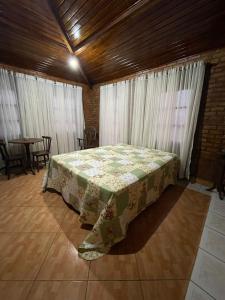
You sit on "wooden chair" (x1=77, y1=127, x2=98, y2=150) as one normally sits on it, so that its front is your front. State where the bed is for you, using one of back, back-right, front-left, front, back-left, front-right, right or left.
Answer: front-left

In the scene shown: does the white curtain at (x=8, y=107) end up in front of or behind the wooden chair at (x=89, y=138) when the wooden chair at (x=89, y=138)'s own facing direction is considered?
in front

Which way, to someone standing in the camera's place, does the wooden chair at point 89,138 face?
facing the viewer and to the left of the viewer

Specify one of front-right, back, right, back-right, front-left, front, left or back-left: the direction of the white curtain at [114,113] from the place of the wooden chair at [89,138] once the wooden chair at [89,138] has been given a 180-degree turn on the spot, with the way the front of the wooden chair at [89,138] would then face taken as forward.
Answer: right

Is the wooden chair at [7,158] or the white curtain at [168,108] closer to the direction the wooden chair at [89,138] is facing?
the wooden chair

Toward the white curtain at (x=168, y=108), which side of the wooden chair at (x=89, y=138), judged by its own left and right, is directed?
left
